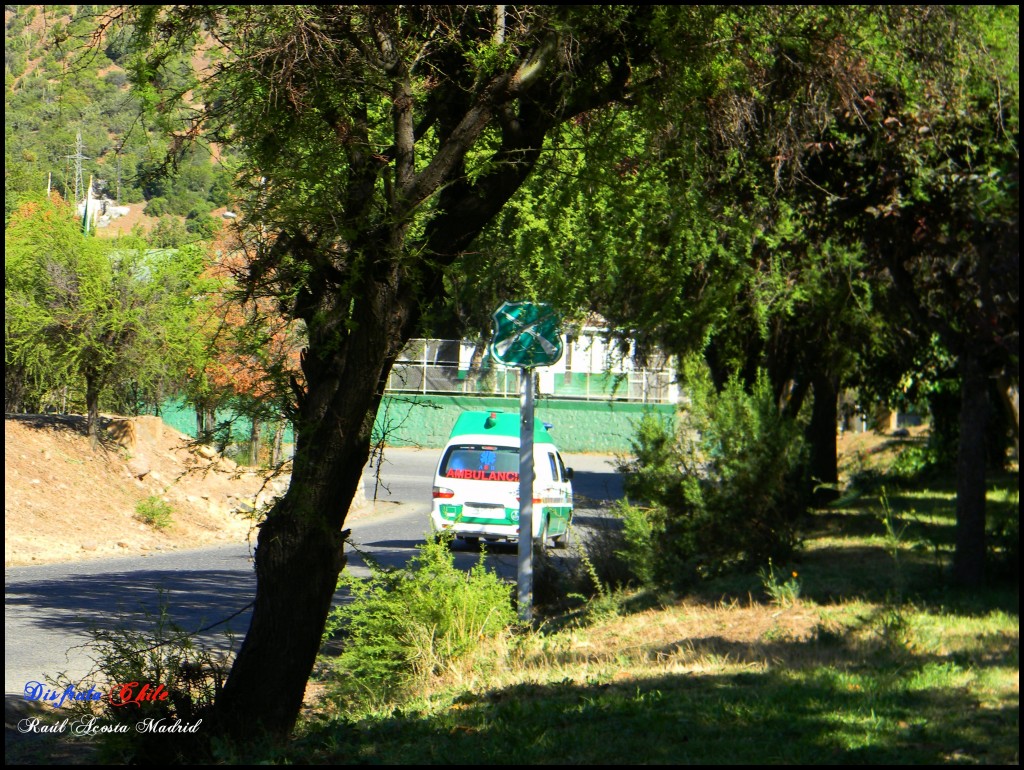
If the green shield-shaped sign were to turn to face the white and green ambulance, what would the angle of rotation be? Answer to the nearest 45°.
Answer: approximately 180°

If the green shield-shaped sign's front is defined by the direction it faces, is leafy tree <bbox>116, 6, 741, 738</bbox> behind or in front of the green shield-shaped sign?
in front

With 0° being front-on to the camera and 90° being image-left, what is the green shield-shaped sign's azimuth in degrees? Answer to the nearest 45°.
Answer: approximately 0°

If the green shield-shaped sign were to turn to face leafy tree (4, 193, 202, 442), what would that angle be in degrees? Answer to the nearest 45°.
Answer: approximately 135° to its right

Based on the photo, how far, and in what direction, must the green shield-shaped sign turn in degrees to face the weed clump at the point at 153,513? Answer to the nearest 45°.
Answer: approximately 135° to its right

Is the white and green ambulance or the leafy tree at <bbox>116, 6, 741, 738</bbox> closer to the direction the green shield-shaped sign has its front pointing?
the leafy tree

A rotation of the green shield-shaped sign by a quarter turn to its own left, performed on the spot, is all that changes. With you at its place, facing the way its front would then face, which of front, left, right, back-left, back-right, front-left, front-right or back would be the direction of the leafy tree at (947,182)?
front
